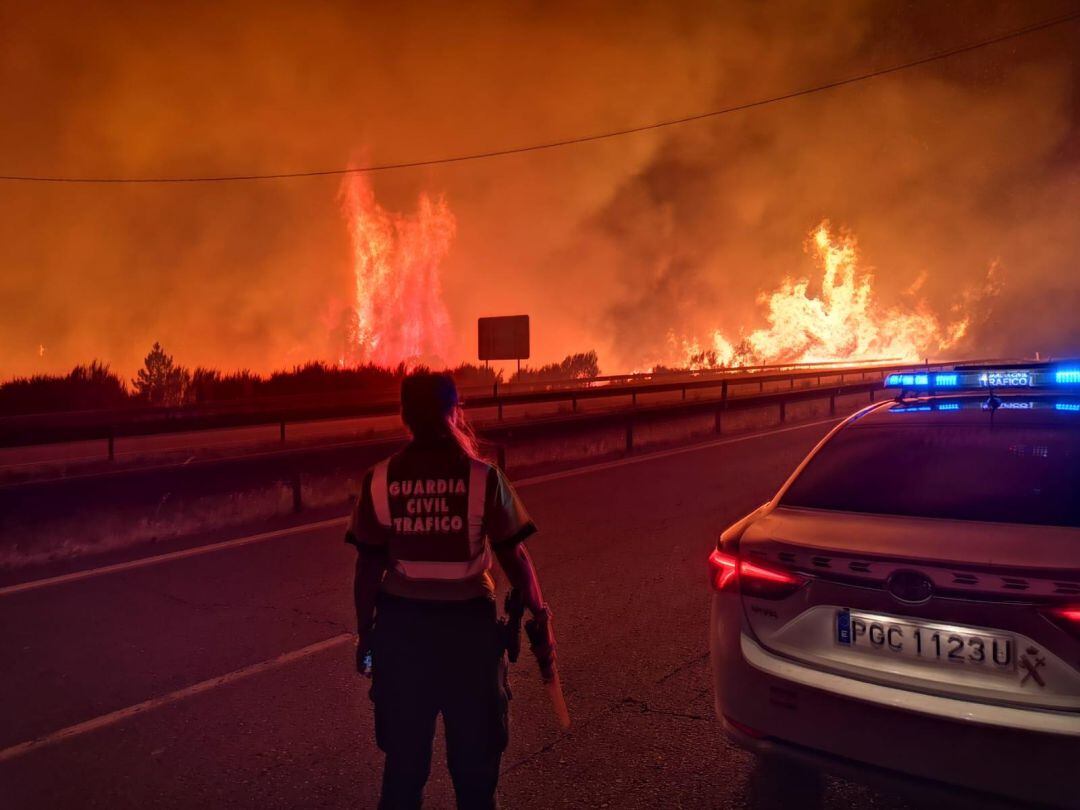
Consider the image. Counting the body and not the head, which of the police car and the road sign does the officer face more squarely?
the road sign

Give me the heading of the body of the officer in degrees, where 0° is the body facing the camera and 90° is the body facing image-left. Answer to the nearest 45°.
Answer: approximately 180°

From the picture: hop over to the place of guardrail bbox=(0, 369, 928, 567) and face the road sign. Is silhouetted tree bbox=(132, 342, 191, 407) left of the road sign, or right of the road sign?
left

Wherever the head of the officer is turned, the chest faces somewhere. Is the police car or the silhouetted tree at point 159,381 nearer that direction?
the silhouetted tree

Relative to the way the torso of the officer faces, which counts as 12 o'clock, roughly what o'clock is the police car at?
The police car is roughly at 3 o'clock from the officer.

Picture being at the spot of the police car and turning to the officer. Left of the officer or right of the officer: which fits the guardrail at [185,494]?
right

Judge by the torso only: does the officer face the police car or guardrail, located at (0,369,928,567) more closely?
the guardrail

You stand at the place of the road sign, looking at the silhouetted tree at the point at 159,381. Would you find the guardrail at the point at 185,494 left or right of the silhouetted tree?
left

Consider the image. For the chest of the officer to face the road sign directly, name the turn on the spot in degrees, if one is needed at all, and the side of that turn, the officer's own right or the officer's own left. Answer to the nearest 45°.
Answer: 0° — they already face it
